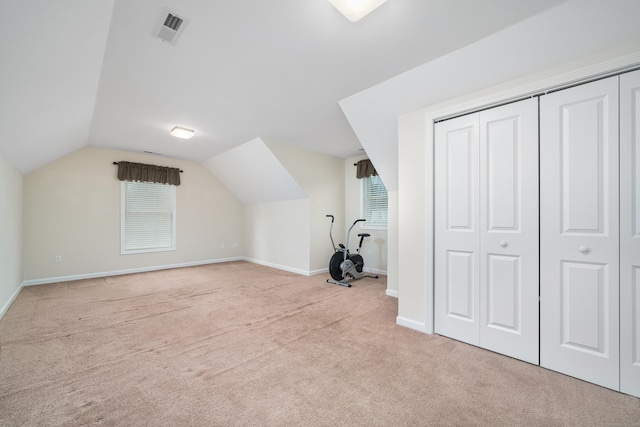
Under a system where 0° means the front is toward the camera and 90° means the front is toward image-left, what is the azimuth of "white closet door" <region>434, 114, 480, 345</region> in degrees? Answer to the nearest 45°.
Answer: approximately 45°

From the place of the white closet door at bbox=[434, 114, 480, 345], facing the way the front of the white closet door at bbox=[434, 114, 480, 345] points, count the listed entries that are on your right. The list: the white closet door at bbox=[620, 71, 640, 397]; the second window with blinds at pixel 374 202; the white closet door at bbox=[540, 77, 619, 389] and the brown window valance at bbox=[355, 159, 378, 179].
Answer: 2

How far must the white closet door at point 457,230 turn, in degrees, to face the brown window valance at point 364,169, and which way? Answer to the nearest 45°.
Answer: approximately 90° to its right

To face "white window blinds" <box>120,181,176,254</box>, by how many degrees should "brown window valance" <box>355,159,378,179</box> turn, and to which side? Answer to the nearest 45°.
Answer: approximately 45° to its right
